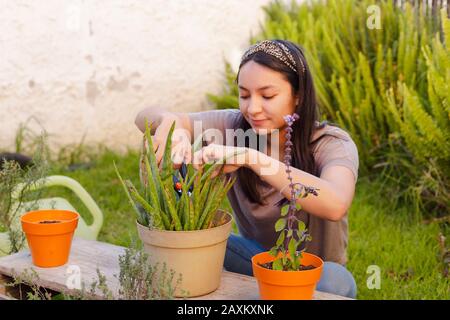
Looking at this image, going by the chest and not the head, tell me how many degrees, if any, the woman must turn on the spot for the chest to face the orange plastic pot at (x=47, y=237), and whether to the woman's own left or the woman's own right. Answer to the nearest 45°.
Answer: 0° — they already face it

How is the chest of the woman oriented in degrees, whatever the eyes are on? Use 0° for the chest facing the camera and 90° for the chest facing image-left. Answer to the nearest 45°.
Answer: approximately 45°

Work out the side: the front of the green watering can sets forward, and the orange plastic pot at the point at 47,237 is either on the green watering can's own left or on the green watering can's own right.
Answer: on the green watering can's own left

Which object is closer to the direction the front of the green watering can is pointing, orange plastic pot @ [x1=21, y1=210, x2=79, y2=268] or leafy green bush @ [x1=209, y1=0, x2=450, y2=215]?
the orange plastic pot

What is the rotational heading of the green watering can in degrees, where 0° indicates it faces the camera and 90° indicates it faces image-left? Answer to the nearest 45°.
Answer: approximately 90°

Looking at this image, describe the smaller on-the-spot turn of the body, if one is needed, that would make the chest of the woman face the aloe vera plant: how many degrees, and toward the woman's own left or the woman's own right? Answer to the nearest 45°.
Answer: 0° — they already face it

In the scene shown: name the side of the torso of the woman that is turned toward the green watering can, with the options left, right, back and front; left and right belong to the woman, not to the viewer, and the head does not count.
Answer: right
